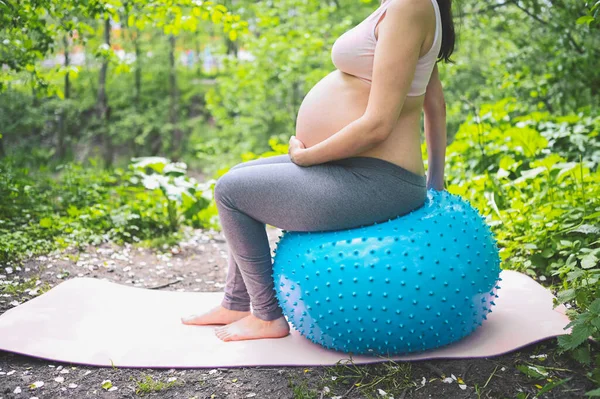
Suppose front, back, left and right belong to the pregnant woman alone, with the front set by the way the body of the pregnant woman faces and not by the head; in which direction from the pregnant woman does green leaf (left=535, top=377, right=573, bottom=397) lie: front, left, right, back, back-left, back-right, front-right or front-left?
back-left

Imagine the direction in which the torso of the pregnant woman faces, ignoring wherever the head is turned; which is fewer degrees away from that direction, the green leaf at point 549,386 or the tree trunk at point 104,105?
the tree trunk

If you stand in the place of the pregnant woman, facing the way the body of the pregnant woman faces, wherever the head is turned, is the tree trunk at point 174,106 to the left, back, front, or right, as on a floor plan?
right

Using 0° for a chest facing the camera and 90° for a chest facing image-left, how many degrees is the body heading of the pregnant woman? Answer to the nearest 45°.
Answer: approximately 90°

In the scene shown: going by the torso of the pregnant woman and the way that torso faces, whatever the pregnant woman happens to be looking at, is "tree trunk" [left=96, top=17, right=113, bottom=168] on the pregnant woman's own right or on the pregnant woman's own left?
on the pregnant woman's own right
